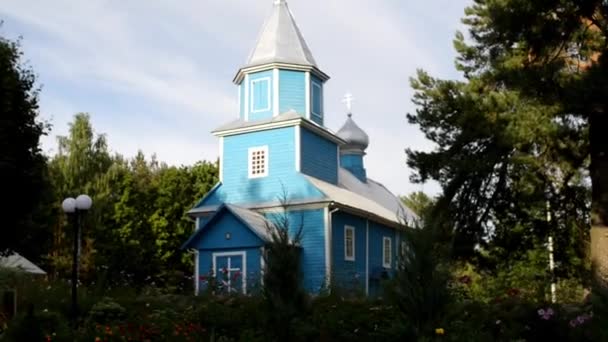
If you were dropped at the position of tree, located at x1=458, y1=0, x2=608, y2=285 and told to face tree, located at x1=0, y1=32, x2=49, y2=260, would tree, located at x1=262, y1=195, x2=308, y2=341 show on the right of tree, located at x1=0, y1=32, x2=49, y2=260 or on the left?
left

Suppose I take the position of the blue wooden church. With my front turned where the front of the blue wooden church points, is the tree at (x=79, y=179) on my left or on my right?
on my right

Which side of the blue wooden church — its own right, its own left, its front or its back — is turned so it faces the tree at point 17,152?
front

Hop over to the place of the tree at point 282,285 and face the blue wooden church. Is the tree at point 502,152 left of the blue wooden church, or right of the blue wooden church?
right

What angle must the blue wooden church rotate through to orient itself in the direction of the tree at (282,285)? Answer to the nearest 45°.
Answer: approximately 45° to its left

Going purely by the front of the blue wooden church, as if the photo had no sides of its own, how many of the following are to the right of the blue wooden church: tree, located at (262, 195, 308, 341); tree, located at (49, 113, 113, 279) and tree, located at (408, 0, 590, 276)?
1

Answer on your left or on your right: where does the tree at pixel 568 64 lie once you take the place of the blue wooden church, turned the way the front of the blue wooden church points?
on your left

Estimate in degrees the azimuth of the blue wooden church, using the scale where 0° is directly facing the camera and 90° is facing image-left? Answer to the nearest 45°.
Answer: approximately 45°

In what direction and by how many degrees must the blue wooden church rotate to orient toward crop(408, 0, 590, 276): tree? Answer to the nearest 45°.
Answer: approximately 90° to its left

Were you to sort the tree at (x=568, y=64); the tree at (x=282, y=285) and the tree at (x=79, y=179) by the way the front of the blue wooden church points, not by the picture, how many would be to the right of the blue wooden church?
1
